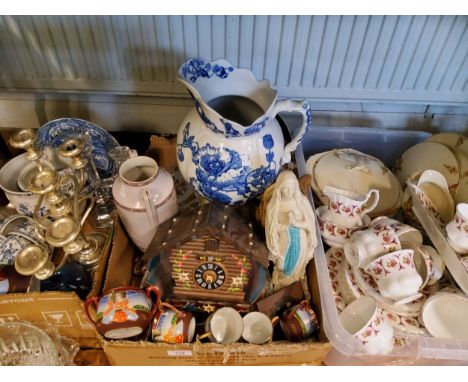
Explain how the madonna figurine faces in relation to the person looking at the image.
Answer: facing the viewer

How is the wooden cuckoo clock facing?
toward the camera
